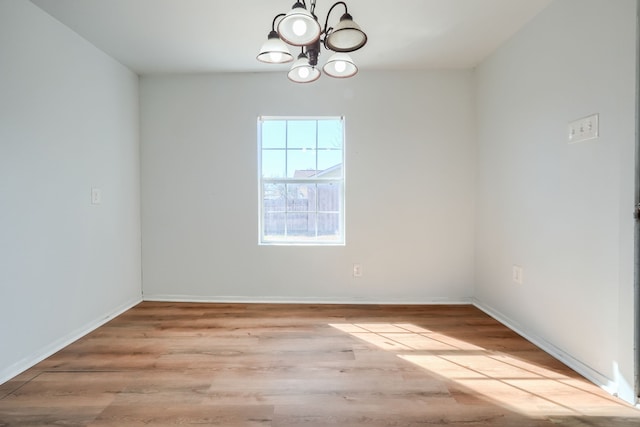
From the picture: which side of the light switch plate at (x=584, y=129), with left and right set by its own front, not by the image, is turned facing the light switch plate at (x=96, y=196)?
front

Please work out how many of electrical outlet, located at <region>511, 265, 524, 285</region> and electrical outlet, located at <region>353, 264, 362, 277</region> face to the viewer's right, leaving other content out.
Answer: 0

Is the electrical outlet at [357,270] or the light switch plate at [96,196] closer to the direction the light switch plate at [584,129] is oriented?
the light switch plate

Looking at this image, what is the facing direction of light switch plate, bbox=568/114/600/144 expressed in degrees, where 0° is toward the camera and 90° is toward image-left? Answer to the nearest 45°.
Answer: approximately 45°

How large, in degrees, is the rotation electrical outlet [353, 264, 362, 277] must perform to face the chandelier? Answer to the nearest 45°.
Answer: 0° — it already faces it

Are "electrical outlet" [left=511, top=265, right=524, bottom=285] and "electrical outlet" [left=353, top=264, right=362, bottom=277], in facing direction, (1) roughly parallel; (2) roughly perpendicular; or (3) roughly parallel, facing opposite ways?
roughly perpendicular

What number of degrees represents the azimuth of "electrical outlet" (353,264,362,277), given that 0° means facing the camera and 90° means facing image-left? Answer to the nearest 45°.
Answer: approximately 0°

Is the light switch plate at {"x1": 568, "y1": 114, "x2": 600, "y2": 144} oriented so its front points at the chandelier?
yes

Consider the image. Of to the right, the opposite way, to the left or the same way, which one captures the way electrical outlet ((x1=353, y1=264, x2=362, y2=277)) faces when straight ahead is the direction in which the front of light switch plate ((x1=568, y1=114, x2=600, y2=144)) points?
to the left

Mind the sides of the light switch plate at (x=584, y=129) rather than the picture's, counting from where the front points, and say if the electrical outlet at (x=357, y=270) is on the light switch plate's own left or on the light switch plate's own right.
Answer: on the light switch plate's own right

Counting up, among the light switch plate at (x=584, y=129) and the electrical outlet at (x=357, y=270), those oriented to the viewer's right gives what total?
0
